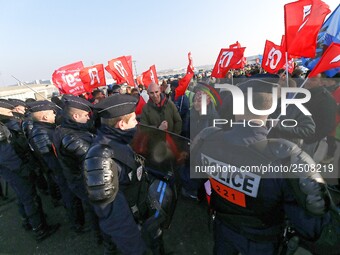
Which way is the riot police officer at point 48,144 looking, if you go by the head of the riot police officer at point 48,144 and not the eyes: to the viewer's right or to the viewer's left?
to the viewer's right

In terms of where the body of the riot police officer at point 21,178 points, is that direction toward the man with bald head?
yes

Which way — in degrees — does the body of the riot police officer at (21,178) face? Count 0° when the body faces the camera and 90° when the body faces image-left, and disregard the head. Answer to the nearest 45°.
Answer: approximately 270°

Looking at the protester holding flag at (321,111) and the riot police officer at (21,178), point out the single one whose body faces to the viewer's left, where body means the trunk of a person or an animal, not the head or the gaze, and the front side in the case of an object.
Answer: the protester holding flag

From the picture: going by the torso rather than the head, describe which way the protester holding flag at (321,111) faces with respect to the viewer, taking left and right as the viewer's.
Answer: facing to the left of the viewer

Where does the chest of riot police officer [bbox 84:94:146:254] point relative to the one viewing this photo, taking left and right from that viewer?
facing to the right of the viewer

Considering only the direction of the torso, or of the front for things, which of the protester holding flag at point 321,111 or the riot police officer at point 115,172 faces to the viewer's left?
the protester holding flag

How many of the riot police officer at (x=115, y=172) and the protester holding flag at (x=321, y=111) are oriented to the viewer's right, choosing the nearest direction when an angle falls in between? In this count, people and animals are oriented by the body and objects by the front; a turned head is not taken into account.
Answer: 1

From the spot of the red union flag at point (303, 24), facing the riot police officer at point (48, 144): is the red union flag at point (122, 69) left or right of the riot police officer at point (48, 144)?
right

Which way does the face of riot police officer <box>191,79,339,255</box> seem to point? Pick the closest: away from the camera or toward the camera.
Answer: away from the camera
